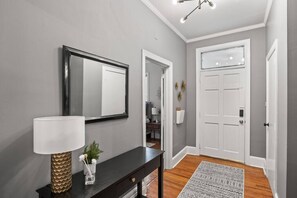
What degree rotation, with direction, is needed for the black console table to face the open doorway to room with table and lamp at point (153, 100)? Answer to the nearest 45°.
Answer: approximately 90° to its left

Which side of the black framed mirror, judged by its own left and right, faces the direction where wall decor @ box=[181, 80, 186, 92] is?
left

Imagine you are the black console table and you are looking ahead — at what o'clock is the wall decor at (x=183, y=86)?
The wall decor is roughly at 9 o'clock from the black console table.

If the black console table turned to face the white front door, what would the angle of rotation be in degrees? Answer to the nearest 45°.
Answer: approximately 90° to its left

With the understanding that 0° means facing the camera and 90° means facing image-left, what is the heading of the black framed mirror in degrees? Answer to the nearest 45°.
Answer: approximately 315°

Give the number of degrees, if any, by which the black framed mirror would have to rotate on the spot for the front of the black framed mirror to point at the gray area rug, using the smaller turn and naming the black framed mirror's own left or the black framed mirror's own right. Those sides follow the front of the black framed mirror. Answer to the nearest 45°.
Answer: approximately 45° to the black framed mirror's own left

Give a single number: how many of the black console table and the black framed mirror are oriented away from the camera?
0

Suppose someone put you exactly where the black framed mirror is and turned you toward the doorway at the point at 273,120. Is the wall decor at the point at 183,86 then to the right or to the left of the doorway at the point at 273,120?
left

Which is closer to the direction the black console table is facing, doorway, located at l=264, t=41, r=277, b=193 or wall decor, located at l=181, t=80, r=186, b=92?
the doorway

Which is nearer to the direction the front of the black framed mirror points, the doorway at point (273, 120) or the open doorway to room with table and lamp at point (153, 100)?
the doorway

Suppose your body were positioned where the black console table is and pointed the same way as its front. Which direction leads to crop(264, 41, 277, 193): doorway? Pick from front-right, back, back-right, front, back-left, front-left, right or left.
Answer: front-left
